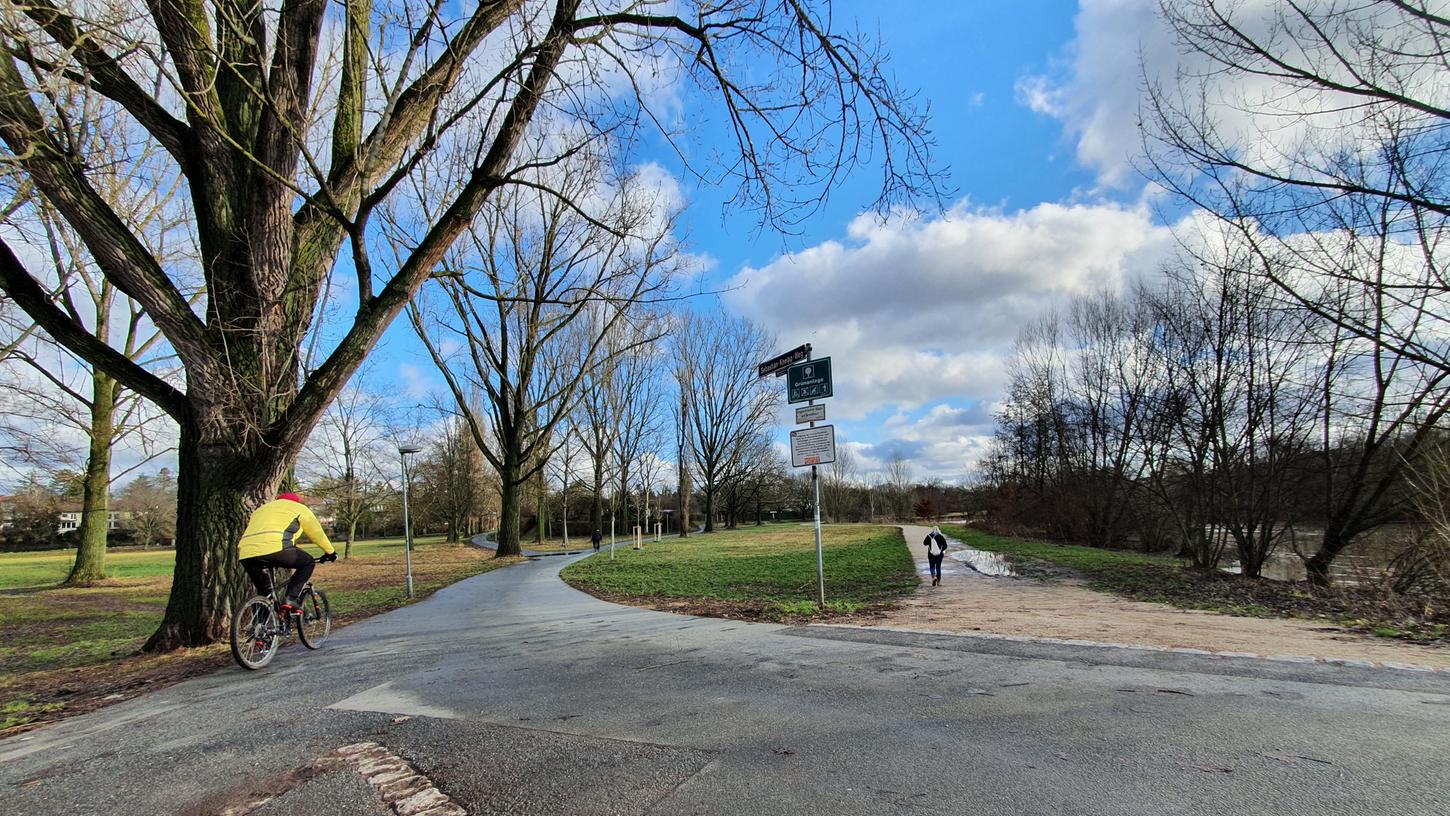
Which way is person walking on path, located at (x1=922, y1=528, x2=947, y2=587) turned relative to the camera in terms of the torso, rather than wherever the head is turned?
away from the camera

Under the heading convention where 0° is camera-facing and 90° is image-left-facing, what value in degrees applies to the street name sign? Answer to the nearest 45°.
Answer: approximately 45°

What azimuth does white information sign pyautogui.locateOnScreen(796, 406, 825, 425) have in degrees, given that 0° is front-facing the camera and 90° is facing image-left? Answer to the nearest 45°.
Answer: approximately 0°

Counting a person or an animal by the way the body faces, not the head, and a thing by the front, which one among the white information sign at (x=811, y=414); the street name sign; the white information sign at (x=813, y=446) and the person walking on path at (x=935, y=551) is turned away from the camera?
the person walking on path

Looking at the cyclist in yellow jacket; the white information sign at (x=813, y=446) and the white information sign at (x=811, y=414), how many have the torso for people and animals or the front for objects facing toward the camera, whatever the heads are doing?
2

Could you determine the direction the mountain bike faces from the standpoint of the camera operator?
facing away from the viewer and to the right of the viewer

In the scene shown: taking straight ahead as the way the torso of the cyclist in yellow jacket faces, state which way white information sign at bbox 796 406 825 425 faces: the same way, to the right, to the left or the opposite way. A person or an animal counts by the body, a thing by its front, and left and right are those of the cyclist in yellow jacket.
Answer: the opposite way
